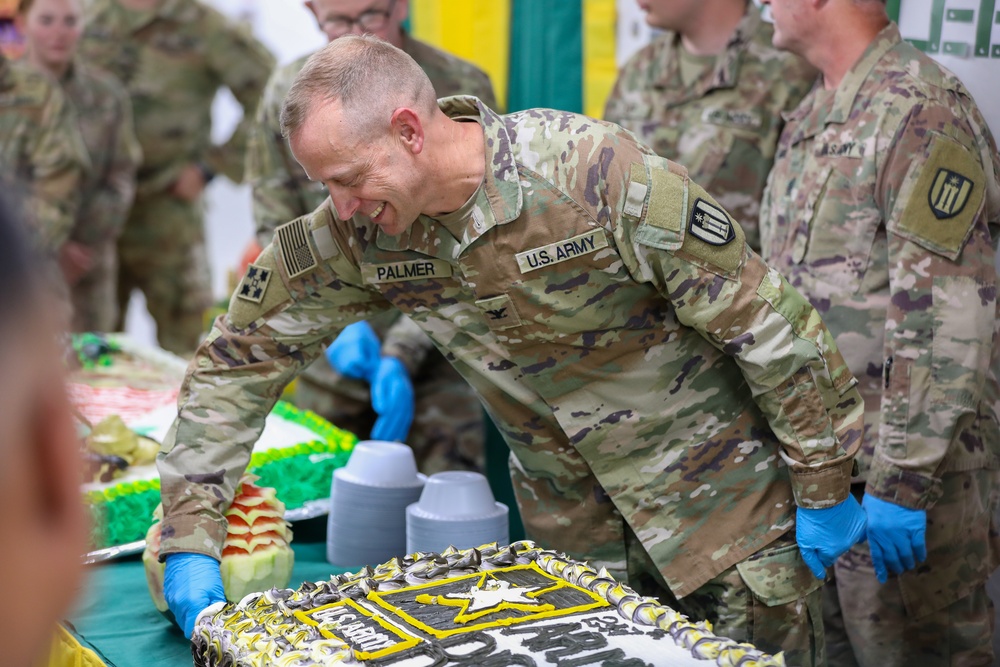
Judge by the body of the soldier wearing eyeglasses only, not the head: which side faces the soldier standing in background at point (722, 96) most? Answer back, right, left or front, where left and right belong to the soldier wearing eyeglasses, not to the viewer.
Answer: left

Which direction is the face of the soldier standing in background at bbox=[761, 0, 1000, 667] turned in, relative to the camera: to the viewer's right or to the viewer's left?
to the viewer's left

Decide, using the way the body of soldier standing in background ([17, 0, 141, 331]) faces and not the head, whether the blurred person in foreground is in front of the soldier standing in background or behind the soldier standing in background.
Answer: in front

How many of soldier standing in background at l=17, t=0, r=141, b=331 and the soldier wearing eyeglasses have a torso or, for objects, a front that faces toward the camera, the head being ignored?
2

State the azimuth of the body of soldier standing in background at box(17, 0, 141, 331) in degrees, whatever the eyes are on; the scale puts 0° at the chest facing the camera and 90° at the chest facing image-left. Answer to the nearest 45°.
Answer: approximately 0°

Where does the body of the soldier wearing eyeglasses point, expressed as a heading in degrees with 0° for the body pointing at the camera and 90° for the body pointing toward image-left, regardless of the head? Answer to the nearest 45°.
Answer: approximately 0°

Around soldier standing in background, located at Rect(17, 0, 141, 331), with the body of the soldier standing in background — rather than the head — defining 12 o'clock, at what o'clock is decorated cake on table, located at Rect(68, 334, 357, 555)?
The decorated cake on table is roughly at 12 o'clock from the soldier standing in background.

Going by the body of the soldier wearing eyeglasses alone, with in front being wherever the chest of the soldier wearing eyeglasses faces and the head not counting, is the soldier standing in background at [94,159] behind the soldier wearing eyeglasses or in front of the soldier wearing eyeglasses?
behind

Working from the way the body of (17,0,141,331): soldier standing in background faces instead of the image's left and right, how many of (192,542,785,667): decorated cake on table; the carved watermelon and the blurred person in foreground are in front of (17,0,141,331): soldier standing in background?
3
